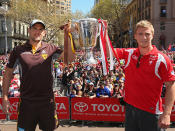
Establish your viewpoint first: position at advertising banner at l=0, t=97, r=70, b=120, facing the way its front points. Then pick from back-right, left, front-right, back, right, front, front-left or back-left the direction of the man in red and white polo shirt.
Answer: front

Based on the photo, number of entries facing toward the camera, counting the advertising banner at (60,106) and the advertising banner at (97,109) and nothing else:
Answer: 2

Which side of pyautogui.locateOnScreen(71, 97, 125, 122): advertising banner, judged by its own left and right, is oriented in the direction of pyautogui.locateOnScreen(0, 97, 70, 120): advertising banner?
right

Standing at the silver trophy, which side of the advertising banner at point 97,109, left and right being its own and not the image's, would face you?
front

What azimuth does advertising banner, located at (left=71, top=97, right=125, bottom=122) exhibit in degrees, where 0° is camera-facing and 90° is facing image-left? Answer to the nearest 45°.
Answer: approximately 0°

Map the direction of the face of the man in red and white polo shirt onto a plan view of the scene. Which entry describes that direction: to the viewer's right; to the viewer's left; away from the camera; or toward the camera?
toward the camera

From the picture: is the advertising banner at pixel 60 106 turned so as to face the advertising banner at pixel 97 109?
no

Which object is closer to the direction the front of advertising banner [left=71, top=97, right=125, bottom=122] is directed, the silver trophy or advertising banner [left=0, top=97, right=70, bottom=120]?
the silver trophy

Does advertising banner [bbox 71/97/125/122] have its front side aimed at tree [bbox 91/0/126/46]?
no

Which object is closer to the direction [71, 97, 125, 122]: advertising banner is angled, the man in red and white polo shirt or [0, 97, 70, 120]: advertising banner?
the man in red and white polo shirt

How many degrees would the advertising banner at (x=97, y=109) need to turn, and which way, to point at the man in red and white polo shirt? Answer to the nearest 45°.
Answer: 0° — it already faces them

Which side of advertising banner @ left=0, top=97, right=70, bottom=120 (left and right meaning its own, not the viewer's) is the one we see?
front

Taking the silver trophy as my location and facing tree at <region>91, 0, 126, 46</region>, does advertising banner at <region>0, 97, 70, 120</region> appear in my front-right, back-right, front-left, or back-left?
front-left

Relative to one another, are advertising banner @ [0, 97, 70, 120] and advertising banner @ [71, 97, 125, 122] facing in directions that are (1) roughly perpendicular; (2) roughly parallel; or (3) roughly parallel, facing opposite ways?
roughly parallel

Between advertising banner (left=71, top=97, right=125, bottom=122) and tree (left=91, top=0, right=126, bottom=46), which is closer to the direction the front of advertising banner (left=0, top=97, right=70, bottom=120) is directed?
the advertising banner
